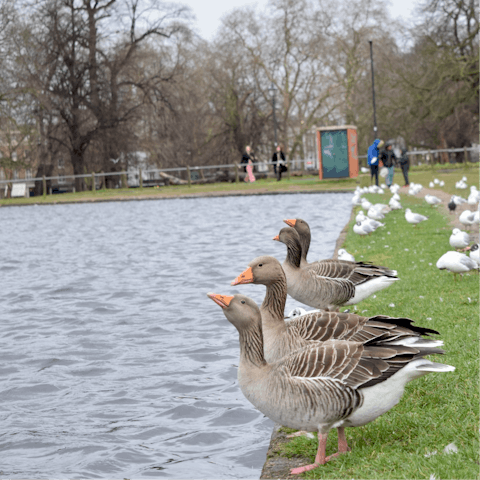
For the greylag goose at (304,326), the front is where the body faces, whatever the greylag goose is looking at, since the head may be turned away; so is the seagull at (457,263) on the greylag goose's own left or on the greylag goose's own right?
on the greylag goose's own right

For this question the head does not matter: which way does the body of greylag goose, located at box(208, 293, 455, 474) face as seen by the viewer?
to the viewer's left

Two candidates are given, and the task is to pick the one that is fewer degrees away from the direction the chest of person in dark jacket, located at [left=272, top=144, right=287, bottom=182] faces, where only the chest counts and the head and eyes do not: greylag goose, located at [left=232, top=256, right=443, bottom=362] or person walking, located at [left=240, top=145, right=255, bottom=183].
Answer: the greylag goose

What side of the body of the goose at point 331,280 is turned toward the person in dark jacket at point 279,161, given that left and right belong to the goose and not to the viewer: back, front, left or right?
right

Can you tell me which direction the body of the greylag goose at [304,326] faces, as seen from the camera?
to the viewer's left

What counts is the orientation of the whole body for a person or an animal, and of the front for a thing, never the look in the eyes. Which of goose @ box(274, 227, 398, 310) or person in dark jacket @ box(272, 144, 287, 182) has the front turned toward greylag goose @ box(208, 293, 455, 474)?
the person in dark jacket

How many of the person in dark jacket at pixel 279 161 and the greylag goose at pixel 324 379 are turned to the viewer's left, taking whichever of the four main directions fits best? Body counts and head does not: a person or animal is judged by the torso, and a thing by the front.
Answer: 1

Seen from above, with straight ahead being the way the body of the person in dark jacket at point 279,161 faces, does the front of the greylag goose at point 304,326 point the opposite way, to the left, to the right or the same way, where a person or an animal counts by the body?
to the right

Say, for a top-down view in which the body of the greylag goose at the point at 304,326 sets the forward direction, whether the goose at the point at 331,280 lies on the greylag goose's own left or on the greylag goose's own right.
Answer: on the greylag goose's own right

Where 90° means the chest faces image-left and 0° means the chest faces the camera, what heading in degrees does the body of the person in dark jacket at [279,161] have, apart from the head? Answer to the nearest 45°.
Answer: approximately 0°

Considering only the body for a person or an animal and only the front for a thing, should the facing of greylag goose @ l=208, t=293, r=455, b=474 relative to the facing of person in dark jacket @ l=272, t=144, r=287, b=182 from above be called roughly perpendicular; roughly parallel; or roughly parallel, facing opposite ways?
roughly perpendicular

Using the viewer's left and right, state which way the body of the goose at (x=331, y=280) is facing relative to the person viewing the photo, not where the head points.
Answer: facing to the left of the viewer

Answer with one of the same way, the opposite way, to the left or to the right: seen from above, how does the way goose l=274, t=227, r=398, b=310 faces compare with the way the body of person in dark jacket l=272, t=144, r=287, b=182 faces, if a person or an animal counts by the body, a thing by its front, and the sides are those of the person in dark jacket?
to the right

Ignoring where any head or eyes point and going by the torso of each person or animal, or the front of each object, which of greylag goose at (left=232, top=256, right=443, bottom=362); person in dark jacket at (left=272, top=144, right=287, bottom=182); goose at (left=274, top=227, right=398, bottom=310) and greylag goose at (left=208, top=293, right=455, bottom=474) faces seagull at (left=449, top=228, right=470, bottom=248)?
the person in dark jacket
